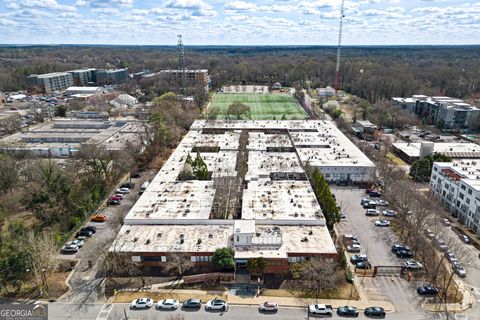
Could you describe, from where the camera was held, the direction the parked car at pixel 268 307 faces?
facing to the left of the viewer

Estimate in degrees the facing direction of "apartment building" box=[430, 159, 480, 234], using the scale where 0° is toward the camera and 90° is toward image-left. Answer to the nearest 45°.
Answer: approximately 45°

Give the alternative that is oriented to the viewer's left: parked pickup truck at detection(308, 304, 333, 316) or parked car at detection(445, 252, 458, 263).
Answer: parked pickup truck at detection(308, 304, 333, 316)

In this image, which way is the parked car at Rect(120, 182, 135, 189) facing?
to the viewer's left

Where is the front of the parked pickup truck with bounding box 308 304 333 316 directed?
to the viewer's left
